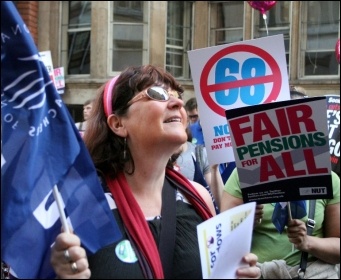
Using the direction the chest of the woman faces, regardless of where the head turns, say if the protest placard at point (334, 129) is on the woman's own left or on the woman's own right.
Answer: on the woman's own left

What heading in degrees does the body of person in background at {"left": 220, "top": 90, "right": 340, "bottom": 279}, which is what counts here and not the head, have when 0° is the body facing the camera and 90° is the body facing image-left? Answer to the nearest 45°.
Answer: approximately 0°

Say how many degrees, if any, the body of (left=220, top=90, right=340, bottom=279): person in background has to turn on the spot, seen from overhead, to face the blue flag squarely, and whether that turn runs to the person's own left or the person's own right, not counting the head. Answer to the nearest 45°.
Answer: approximately 45° to the person's own right

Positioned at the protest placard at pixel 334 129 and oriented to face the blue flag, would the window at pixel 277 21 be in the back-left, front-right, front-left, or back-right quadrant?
back-right

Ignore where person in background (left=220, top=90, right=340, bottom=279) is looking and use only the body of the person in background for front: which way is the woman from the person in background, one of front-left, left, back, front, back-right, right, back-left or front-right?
front-right

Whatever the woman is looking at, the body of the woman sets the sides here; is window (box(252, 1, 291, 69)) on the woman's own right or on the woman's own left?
on the woman's own left

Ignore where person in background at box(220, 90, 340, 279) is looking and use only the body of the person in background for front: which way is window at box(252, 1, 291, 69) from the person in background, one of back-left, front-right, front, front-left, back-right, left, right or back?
back

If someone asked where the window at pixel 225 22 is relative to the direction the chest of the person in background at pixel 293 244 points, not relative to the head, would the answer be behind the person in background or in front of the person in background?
behind

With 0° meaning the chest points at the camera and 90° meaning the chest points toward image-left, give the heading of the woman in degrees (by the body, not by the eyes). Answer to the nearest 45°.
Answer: approximately 315°

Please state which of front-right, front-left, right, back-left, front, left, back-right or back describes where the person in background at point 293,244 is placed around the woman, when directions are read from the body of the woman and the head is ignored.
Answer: left
